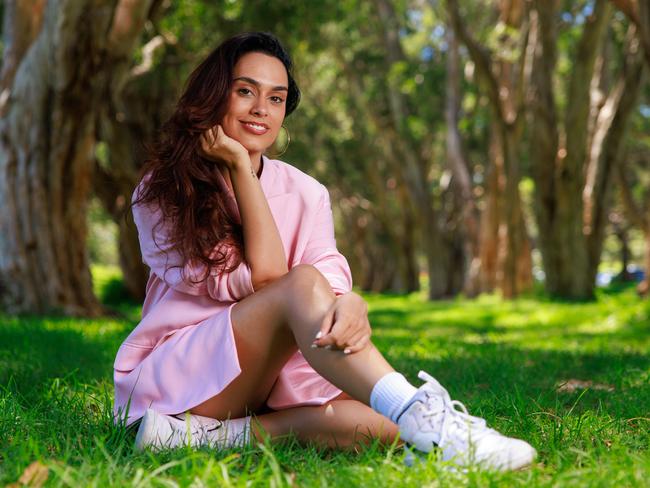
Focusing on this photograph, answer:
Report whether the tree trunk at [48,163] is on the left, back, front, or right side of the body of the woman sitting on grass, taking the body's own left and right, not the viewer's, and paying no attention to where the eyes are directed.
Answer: back

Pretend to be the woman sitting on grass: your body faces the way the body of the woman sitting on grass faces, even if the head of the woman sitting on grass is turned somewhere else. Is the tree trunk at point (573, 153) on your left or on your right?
on your left

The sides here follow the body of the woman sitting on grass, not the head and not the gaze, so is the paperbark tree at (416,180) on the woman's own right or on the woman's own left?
on the woman's own left

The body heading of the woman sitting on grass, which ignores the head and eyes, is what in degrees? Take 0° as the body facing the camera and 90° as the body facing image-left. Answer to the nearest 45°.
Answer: approximately 315°

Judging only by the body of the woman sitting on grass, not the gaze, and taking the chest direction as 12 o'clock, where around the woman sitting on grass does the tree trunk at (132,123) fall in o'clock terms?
The tree trunk is roughly at 7 o'clock from the woman sitting on grass.

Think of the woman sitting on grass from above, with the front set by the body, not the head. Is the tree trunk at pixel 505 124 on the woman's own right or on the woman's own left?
on the woman's own left

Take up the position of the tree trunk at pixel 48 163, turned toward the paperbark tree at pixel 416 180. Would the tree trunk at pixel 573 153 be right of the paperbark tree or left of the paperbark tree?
right

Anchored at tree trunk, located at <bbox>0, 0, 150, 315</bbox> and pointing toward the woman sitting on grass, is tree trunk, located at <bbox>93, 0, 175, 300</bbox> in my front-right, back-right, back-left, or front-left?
back-left
